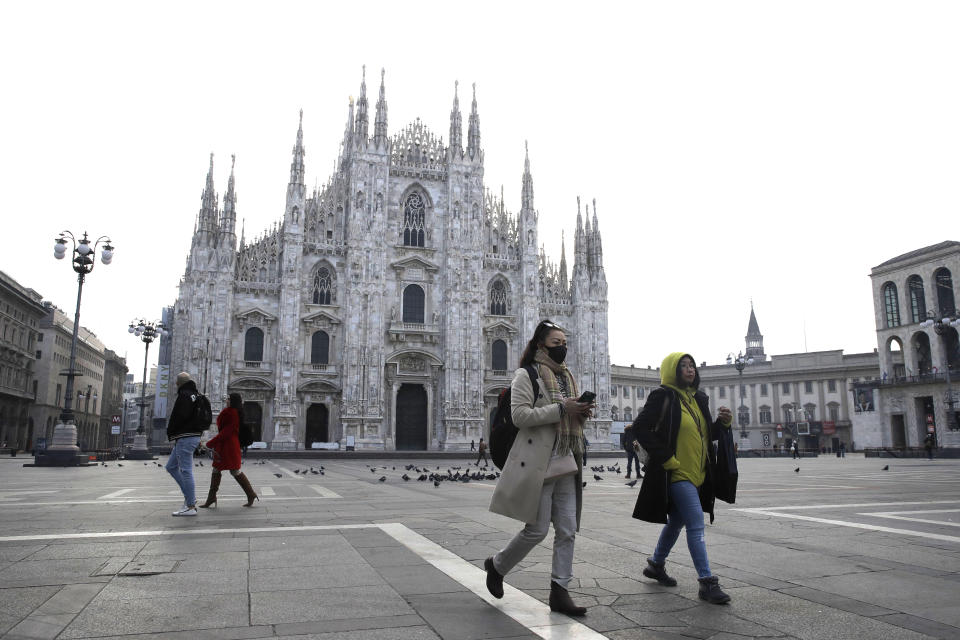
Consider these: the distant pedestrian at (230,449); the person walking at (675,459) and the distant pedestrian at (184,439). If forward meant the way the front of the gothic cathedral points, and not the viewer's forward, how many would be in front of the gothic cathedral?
3

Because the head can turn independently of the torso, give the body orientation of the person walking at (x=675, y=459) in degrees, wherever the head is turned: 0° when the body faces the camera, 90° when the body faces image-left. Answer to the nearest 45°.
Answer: approximately 315°

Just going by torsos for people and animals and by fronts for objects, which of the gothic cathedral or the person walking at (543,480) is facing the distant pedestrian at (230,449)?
the gothic cathedral

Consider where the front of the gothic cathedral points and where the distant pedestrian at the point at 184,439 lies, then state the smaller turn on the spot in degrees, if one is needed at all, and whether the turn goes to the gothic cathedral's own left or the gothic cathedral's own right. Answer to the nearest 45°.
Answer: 0° — it already faces them

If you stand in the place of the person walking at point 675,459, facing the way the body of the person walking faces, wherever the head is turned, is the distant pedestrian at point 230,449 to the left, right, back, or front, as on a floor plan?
back

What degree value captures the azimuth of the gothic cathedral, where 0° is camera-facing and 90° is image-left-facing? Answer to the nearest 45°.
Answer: approximately 0°

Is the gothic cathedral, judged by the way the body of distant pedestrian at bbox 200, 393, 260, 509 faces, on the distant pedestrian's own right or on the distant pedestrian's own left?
on the distant pedestrian's own right

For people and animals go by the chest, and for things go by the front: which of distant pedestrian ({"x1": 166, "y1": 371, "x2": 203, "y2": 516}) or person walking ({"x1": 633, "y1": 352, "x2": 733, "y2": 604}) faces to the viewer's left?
the distant pedestrian

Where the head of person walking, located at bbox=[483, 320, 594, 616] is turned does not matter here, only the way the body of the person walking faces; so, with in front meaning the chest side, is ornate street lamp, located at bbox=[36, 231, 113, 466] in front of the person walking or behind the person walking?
behind

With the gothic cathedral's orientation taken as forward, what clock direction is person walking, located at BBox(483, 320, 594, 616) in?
The person walking is roughly at 12 o'clock from the gothic cathedral.
